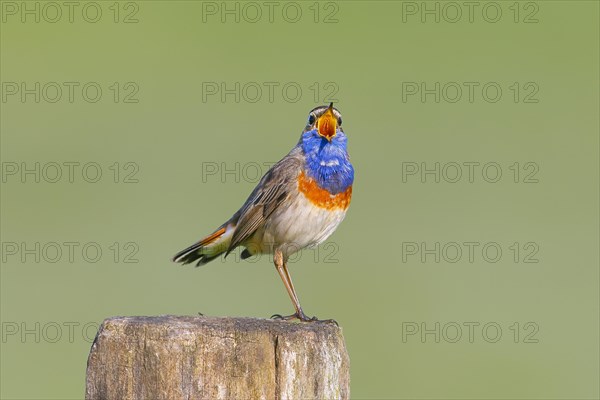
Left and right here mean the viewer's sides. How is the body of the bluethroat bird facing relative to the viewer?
facing the viewer and to the right of the viewer
